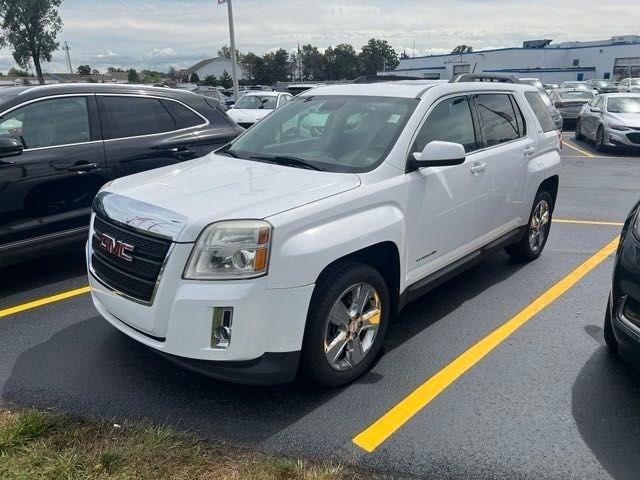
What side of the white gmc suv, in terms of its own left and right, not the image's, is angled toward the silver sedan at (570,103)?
back

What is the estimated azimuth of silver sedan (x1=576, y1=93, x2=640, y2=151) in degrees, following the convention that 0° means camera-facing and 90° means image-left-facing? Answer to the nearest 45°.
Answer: approximately 315°

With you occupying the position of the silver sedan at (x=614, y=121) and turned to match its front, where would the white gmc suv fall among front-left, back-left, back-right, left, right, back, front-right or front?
front-right

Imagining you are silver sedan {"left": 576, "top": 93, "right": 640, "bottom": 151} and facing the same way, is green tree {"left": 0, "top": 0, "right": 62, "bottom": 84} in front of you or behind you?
behind

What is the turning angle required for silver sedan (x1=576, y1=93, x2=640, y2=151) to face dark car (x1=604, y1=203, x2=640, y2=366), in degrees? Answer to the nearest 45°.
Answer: approximately 45° to its right

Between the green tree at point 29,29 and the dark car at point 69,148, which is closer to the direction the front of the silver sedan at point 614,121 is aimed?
the dark car

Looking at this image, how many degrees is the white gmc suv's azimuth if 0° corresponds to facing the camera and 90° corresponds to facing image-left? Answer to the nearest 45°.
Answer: approximately 45°

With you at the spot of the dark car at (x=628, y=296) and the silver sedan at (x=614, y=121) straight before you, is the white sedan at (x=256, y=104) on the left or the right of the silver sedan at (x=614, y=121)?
left

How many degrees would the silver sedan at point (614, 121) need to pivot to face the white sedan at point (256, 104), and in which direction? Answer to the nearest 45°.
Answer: approximately 135° to its right

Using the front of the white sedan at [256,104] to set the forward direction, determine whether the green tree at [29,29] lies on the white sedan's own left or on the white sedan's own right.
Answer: on the white sedan's own right

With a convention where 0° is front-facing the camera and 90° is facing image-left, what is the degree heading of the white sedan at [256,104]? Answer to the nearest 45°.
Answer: approximately 45°

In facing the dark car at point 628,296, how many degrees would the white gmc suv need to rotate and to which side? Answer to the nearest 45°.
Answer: approximately 135° to its left

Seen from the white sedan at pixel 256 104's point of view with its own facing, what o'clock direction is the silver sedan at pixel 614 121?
The silver sedan is roughly at 8 o'clock from the white sedan.

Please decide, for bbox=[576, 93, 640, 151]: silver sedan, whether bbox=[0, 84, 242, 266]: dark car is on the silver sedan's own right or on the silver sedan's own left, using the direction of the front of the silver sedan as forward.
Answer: on the silver sedan's own right
